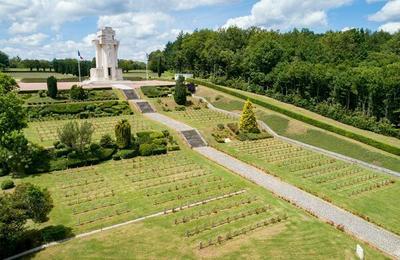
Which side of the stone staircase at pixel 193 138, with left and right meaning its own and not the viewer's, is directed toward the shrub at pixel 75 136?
right

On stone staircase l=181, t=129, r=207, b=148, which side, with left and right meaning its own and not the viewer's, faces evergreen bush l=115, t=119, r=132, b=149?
right

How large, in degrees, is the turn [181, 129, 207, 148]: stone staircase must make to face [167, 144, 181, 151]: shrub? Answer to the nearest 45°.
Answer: approximately 90° to its right

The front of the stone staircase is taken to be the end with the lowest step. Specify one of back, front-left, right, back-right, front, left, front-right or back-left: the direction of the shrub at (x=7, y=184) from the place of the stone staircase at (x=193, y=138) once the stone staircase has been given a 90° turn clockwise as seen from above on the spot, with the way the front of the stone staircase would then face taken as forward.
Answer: front

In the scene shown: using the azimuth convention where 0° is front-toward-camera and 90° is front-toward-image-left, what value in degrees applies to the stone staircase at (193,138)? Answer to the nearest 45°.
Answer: approximately 315°

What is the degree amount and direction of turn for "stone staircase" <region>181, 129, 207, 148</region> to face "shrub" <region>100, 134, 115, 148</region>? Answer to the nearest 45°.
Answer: approximately 90° to its right

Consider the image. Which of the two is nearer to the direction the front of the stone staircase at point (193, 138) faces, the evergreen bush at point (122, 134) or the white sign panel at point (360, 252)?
the white sign panel

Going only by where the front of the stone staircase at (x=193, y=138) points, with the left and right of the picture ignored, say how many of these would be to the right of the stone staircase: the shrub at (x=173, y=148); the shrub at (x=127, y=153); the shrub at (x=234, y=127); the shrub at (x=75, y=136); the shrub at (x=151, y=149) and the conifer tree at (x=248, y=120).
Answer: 4

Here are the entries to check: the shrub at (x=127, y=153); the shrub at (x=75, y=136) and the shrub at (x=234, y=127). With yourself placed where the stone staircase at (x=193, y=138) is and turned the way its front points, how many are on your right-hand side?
2

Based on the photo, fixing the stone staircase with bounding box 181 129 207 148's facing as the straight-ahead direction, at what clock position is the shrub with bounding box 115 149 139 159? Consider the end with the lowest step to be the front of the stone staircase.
The shrub is roughly at 3 o'clock from the stone staircase.

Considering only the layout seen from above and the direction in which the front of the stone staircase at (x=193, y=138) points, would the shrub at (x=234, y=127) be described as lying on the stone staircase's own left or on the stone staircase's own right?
on the stone staircase's own left

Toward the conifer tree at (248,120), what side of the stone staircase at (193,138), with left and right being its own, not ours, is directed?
left

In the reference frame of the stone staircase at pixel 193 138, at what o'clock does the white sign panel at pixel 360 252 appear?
The white sign panel is roughly at 1 o'clock from the stone staircase.

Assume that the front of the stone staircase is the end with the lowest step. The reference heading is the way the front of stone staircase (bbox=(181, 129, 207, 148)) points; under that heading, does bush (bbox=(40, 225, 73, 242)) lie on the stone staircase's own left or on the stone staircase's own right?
on the stone staircase's own right

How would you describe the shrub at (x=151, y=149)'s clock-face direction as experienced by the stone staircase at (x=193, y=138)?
The shrub is roughly at 3 o'clock from the stone staircase.
